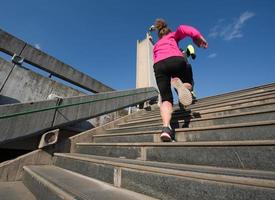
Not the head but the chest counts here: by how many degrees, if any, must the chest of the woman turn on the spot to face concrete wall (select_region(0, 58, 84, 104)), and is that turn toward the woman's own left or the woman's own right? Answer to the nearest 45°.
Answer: approximately 90° to the woman's own left

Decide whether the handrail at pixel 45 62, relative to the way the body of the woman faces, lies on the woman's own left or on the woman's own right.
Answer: on the woman's own left

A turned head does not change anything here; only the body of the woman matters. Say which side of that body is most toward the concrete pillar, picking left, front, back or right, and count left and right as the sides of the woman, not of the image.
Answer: front

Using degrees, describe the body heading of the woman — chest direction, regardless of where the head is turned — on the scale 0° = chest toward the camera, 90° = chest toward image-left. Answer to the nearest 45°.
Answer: approximately 180°

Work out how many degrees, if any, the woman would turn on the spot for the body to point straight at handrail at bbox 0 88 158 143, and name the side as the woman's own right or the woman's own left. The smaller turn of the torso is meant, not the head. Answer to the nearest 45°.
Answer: approximately 90° to the woman's own left
